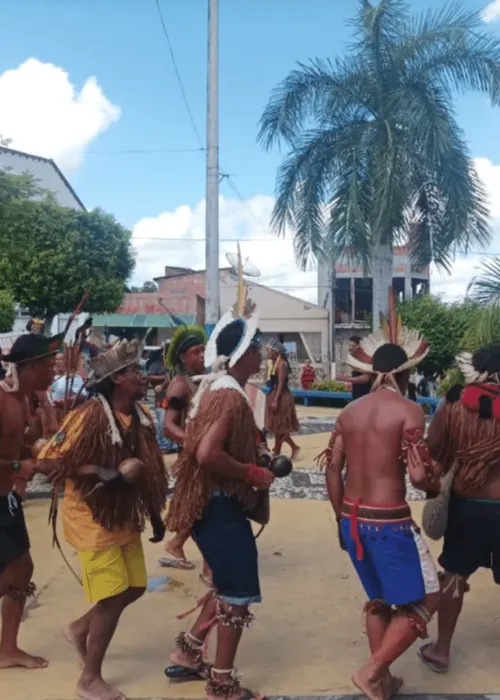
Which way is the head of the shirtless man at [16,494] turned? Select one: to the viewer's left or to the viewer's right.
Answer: to the viewer's right

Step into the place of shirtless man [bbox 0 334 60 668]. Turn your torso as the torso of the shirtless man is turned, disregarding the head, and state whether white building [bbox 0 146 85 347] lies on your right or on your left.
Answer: on your left

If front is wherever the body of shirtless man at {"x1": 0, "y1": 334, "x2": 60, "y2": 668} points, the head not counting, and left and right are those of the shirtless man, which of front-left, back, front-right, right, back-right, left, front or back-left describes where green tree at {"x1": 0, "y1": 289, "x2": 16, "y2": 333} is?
left

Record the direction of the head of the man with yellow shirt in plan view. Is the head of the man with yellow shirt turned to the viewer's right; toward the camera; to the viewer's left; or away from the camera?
to the viewer's right

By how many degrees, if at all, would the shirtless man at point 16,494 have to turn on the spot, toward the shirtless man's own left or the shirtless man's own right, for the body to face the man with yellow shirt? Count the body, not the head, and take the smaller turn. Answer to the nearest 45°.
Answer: approximately 45° to the shirtless man's own right

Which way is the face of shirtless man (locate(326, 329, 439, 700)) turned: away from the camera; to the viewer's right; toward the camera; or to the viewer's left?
away from the camera

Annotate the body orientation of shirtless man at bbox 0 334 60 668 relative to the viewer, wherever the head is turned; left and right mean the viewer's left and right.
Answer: facing to the right of the viewer

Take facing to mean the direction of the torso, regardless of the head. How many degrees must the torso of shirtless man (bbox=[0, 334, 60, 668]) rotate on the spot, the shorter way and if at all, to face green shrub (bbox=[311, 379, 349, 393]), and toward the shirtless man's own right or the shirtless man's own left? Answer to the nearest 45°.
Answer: approximately 45° to the shirtless man's own left
